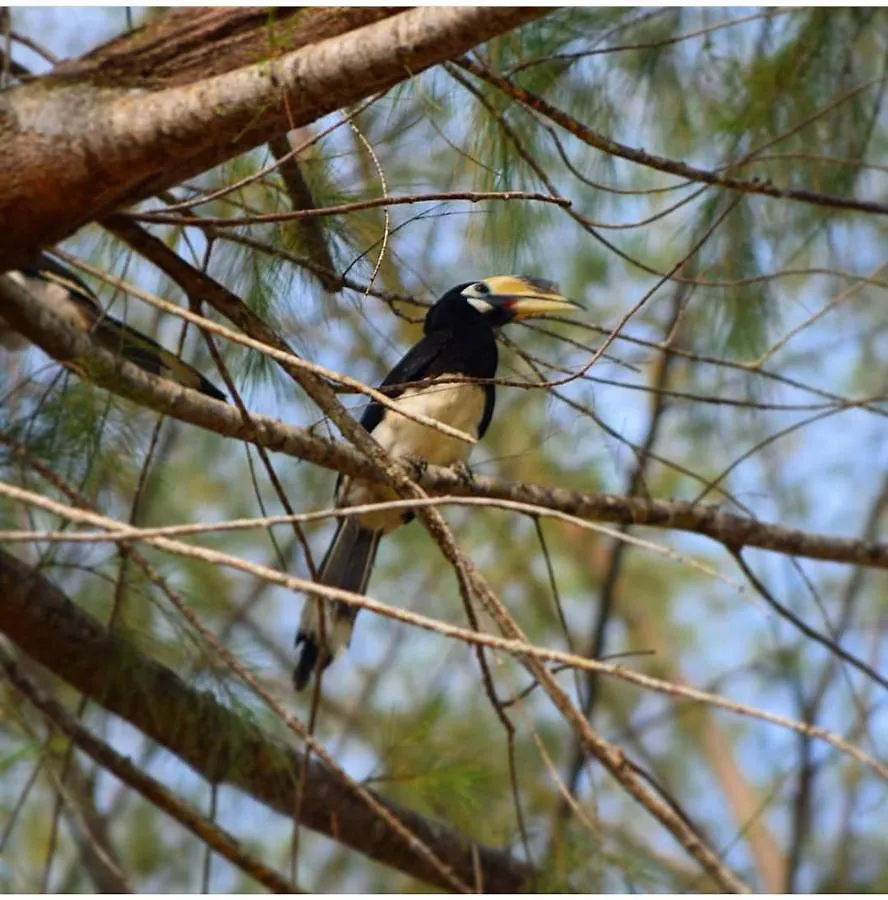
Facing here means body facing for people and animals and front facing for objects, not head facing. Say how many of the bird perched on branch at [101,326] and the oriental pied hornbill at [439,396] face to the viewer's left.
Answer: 1

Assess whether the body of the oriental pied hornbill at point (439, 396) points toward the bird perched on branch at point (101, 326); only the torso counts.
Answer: no

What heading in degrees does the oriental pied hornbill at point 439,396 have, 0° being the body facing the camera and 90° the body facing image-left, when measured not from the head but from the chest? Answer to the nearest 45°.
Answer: approximately 315°

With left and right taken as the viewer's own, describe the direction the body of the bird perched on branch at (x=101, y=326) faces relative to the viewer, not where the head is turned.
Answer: facing to the left of the viewer

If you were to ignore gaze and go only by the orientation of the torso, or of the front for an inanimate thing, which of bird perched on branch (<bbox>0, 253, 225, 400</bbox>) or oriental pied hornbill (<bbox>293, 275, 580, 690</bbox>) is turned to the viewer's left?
the bird perched on branch
